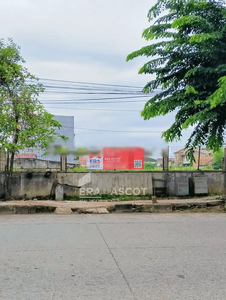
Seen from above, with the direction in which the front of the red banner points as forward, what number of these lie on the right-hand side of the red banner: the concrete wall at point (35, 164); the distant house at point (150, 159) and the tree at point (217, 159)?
1

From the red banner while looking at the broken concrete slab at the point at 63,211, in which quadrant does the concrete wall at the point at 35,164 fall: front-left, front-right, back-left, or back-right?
front-right

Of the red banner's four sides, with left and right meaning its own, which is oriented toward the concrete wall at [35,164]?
right

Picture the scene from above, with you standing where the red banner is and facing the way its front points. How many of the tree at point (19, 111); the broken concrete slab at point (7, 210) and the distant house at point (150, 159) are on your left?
1

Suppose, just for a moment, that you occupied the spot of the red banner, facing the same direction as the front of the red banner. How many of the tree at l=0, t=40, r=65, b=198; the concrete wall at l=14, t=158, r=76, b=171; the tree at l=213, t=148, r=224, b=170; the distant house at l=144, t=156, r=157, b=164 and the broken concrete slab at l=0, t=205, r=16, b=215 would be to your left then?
2

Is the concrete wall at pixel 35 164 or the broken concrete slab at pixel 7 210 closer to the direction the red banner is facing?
the broken concrete slab

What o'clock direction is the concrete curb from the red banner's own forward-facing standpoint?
The concrete curb is roughly at 12 o'clock from the red banner.

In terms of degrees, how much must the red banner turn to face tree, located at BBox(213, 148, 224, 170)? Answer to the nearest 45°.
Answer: approximately 90° to its left

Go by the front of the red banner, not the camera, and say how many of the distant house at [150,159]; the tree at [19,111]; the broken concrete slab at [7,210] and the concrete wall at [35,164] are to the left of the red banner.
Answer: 1

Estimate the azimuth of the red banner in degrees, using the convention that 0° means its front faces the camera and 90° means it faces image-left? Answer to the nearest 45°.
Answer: approximately 0°

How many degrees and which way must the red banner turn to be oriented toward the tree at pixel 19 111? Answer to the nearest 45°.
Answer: approximately 45° to its right
